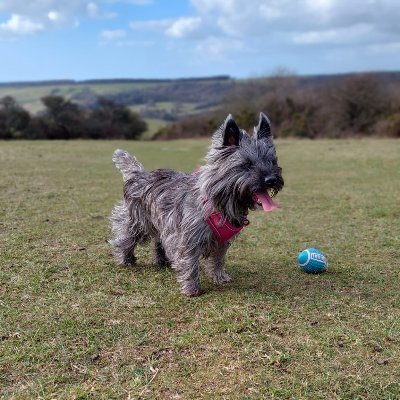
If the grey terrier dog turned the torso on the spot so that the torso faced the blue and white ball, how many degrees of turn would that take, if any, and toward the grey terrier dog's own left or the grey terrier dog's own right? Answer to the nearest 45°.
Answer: approximately 90° to the grey terrier dog's own left

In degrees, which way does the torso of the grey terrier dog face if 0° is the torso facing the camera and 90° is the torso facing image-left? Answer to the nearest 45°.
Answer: approximately 315°

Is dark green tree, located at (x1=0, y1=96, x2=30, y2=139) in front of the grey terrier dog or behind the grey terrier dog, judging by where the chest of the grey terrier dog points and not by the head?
behind

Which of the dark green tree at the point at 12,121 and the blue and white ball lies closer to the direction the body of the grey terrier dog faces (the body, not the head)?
the blue and white ball
